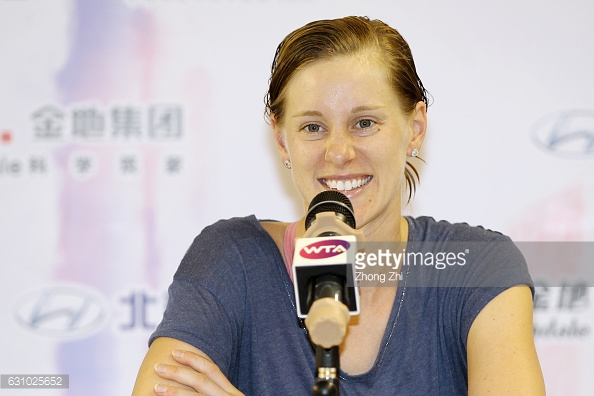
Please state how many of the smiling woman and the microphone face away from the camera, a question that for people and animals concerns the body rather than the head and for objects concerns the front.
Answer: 1

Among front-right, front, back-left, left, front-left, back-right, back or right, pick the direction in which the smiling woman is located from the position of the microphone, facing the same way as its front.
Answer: front

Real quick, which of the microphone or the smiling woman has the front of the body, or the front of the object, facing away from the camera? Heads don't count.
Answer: the microphone

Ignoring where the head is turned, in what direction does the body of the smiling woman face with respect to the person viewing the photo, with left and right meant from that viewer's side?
facing the viewer

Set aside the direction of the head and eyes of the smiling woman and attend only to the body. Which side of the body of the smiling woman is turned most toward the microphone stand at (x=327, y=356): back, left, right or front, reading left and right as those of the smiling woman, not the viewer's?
front

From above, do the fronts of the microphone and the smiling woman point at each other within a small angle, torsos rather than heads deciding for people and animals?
yes

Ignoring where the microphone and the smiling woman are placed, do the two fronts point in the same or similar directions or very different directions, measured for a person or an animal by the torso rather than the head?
very different directions

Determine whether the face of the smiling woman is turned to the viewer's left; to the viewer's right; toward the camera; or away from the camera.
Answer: toward the camera

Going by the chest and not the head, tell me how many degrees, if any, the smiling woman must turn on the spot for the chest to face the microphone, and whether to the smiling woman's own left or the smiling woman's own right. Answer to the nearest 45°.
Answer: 0° — they already face it

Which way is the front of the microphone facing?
away from the camera
